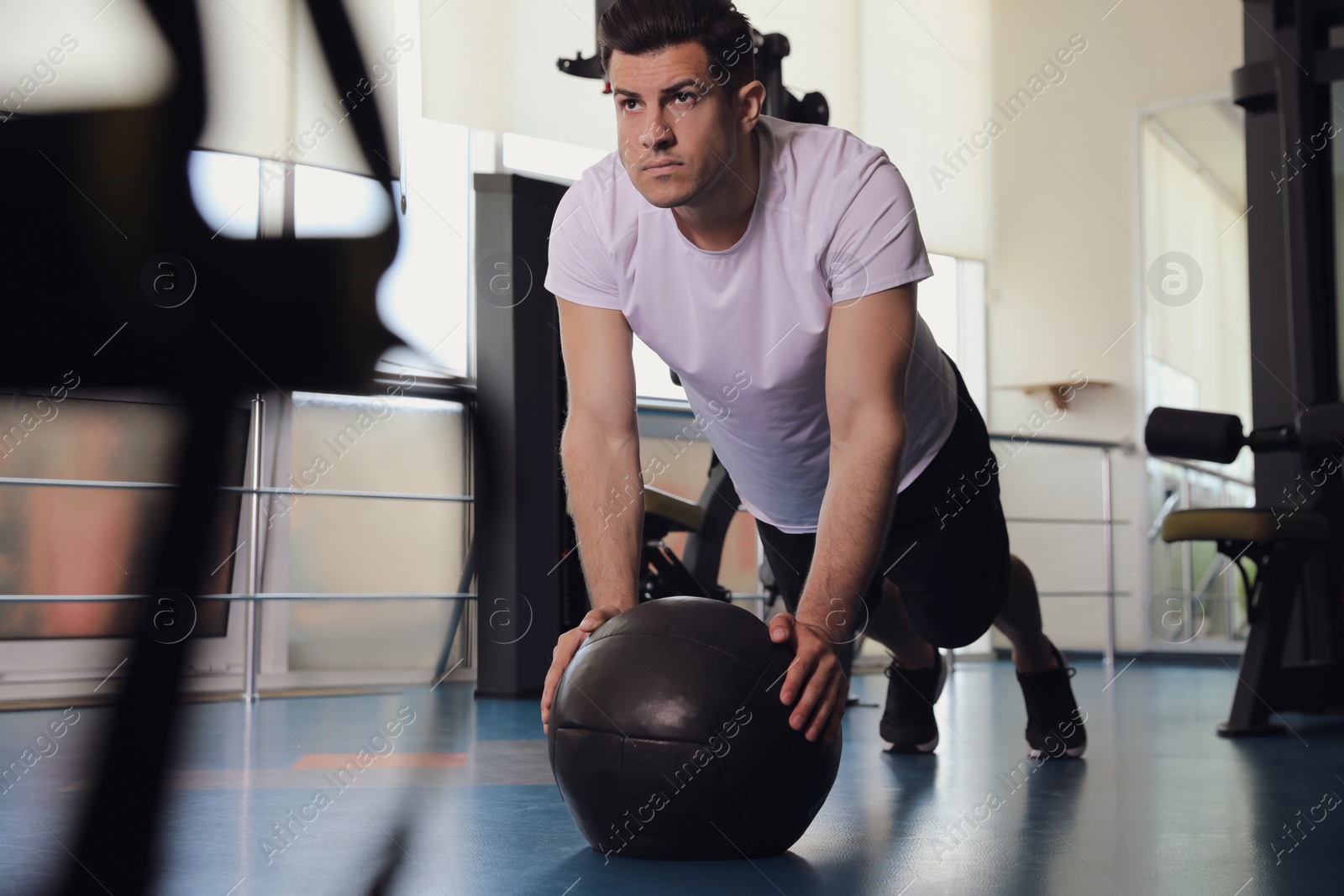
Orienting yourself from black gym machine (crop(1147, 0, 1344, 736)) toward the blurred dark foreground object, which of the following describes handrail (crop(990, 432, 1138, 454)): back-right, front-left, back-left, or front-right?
back-right

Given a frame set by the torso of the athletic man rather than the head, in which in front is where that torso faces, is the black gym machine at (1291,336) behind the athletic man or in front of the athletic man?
behind

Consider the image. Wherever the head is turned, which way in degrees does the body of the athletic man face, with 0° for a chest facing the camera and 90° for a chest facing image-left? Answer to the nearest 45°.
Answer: approximately 45°

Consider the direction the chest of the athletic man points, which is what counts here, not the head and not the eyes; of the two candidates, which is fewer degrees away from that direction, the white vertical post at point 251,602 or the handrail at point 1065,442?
the white vertical post

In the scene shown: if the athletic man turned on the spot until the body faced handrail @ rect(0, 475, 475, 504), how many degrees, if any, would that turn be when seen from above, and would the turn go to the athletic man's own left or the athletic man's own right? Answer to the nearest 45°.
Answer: approximately 90° to the athletic man's own right

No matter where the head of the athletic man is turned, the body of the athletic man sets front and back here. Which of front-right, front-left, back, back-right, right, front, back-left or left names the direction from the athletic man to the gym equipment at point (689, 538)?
back-right

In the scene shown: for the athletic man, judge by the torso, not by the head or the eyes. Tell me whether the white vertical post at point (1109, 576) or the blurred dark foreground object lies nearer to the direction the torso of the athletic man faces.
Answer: the blurred dark foreground object

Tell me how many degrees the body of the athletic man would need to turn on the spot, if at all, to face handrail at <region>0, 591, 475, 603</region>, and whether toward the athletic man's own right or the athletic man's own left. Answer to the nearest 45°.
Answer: approximately 90° to the athletic man's own right

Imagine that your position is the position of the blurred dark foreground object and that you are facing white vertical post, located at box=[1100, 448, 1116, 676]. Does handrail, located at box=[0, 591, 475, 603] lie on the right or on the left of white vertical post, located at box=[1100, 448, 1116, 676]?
left
